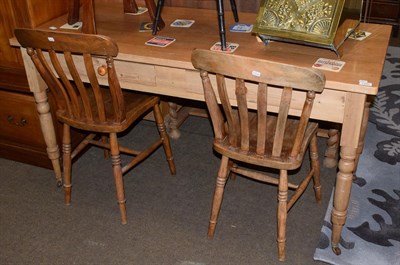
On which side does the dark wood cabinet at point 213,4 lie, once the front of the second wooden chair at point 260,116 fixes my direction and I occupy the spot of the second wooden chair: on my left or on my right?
on my left

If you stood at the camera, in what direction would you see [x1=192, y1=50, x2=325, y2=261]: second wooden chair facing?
facing away from the viewer and to the right of the viewer

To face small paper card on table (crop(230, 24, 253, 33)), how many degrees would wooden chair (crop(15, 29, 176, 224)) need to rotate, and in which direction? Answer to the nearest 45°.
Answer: approximately 45° to its right

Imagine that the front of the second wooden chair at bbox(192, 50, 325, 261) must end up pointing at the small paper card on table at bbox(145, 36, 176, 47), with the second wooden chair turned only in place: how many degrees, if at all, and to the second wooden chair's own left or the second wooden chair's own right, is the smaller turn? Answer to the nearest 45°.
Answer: approximately 90° to the second wooden chair's own left

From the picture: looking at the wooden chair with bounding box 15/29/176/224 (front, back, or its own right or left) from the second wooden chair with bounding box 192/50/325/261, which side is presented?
right

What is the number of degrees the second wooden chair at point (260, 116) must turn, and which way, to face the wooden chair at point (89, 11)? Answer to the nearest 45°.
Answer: approximately 90° to its left

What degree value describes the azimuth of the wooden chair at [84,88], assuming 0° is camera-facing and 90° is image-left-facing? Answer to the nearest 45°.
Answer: approximately 225°
